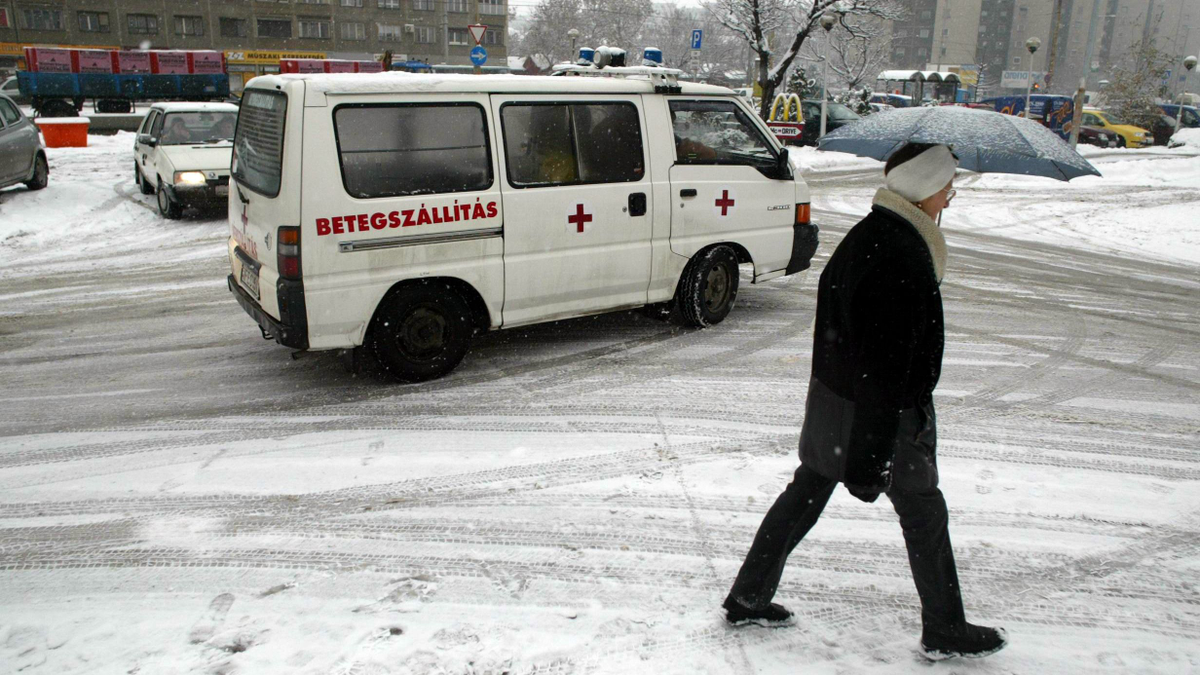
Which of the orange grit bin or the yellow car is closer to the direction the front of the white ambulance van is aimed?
the yellow car

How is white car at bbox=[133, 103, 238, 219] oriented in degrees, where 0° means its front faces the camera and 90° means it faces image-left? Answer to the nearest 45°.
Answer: approximately 315°

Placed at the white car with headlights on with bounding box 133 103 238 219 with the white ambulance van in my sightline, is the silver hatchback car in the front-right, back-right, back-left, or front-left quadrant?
back-right

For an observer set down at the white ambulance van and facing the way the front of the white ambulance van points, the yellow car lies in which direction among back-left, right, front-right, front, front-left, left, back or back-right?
front

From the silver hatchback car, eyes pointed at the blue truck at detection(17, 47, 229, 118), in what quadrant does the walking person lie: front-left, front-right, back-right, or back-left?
back-right

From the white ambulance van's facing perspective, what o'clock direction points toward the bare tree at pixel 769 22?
The bare tree is roughly at 11 o'clock from the white ambulance van.

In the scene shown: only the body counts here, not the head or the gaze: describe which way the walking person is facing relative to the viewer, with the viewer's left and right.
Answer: facing to the right of the viewer

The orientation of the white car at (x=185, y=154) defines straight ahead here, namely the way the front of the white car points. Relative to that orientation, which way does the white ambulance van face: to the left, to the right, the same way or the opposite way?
to the left

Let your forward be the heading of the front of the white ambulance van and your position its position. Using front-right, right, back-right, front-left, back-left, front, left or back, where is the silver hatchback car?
left

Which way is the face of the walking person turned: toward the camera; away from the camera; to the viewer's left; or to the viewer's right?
to the viewer's right

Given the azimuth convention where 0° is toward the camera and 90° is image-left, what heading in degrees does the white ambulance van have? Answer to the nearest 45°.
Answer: approximately 225°

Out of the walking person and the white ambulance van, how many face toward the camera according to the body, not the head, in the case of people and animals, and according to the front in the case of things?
0
